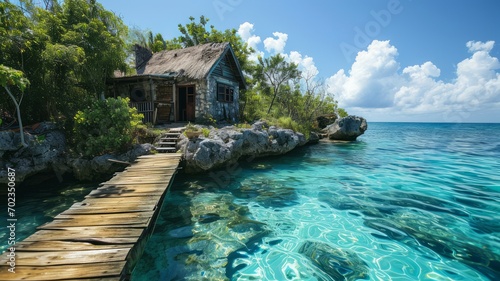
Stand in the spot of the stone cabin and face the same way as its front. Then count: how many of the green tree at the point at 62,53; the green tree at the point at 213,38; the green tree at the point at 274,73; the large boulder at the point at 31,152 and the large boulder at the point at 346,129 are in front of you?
2

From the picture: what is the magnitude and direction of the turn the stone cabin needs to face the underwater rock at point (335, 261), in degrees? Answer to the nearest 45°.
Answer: approximately 45° to its left

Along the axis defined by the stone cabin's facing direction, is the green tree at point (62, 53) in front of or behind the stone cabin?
in front

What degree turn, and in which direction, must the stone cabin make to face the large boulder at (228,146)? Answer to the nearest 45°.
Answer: approximately 45° to its left

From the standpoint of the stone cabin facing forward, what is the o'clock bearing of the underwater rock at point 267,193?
The underwater rock is roughly at 10 o'clock from the stone cabin.

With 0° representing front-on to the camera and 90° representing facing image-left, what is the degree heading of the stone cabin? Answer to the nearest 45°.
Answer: approximately 45°

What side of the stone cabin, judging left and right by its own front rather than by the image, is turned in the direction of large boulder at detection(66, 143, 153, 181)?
front

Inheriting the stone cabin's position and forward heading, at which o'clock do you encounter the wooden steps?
The wooden steps is roughly at 11 o'clock from the stone cabin.

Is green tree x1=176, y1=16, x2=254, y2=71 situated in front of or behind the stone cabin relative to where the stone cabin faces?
behind

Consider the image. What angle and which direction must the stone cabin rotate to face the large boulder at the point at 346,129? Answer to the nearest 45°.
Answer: approximately 135° to its left

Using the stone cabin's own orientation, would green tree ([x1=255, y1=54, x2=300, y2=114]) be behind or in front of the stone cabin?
behind
